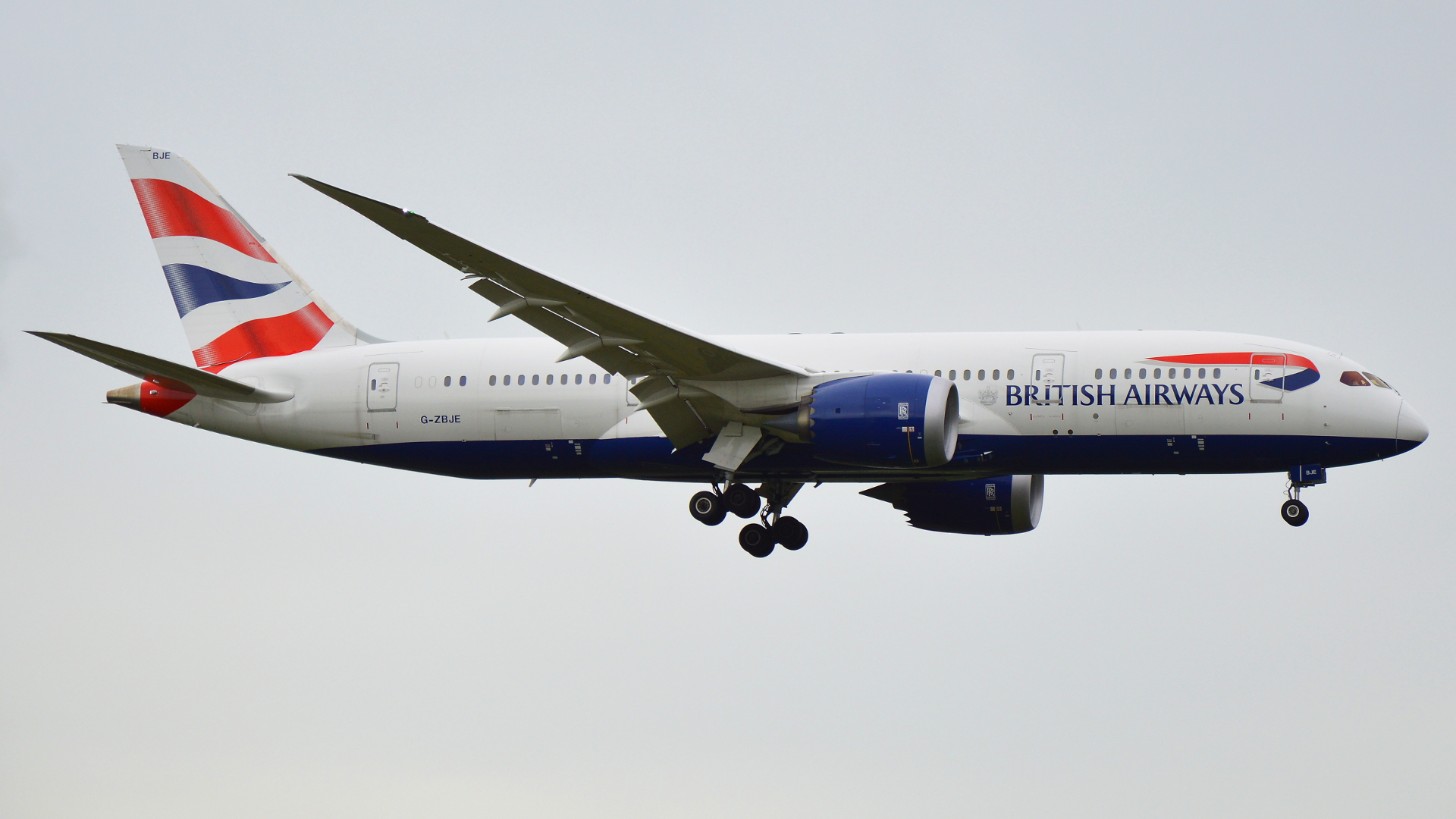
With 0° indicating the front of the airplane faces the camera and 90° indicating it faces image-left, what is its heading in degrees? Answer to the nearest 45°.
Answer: approximately 270°
